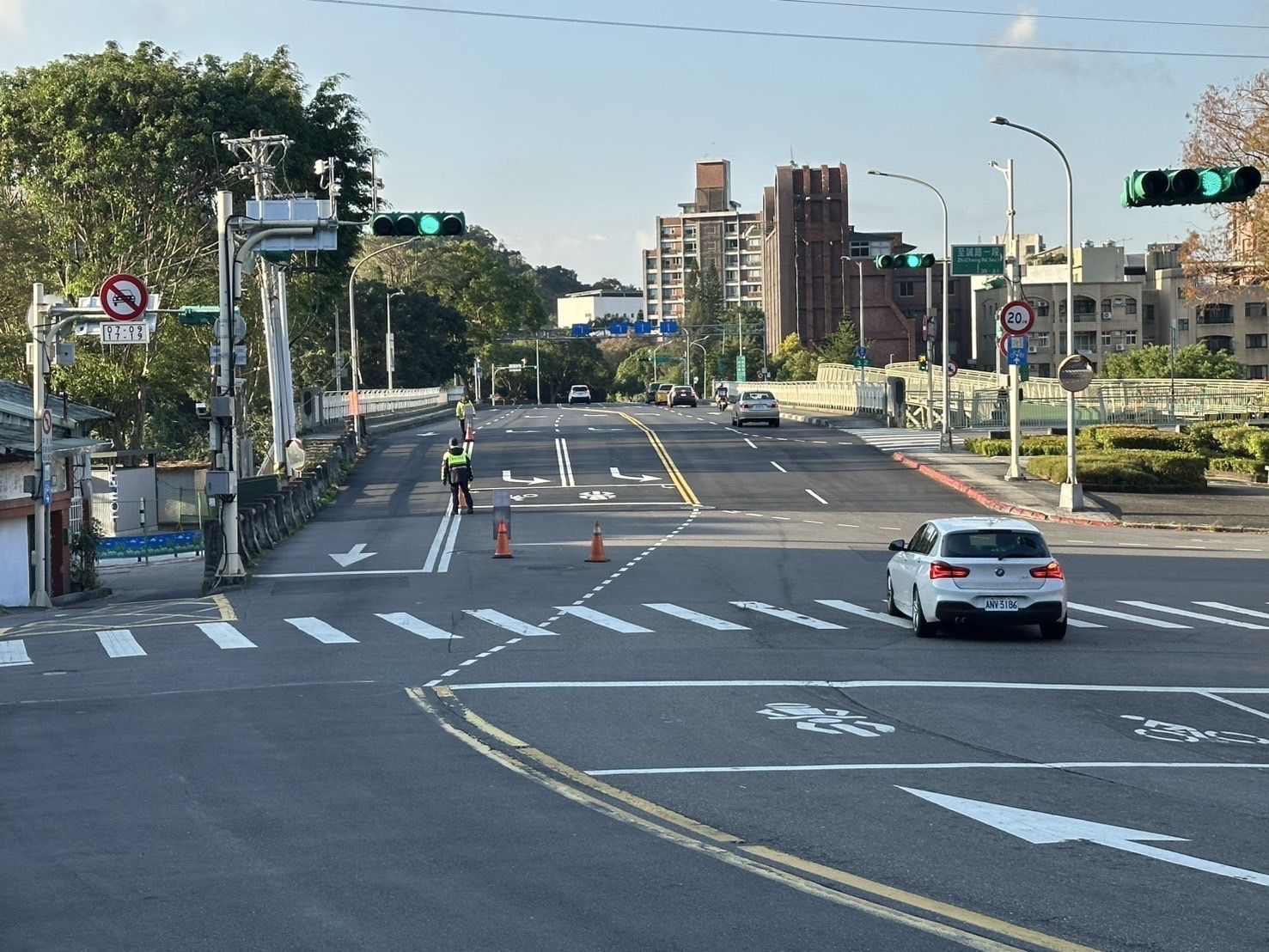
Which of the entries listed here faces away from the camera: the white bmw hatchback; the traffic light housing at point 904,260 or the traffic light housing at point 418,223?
the white bmw hatchback

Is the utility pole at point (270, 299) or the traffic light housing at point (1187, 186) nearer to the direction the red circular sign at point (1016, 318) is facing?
the traffic light housing

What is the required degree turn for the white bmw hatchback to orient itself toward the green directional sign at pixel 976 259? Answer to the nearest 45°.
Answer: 0° — it already faces it

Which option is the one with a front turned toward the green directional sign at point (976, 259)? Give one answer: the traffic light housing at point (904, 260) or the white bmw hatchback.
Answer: the white bmw hatchback

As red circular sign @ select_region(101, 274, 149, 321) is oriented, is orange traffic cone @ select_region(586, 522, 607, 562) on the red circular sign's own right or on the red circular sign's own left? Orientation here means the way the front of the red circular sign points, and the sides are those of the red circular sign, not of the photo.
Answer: on the red circular sign's own left

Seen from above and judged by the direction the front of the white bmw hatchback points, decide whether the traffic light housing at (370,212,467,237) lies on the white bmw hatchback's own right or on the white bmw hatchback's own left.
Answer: on the white bmw hatchback's own left

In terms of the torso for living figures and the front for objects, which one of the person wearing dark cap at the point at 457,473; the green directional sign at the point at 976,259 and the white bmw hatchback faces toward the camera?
the green directional sign

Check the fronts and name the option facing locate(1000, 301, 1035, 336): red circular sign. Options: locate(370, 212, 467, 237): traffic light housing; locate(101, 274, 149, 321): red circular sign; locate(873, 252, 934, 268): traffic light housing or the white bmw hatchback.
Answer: the white bmw hatchback

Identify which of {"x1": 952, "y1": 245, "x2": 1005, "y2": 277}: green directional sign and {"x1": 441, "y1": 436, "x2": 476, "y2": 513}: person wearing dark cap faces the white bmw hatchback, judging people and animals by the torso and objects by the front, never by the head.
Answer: the green directional sign

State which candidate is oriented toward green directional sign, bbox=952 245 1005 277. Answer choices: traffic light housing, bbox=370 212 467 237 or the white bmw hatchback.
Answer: the white bmw hatchback

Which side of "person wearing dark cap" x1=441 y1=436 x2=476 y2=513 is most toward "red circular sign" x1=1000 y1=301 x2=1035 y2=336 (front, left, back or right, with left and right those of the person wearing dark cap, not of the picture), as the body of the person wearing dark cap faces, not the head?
right

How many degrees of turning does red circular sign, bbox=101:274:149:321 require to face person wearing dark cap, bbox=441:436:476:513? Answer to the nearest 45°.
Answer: approximately 135° to its left

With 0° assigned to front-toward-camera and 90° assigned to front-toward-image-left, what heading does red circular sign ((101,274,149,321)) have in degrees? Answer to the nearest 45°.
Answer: approximately 0°

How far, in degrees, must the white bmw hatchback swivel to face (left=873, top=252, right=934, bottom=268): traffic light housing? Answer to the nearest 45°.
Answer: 0° — it already faces it

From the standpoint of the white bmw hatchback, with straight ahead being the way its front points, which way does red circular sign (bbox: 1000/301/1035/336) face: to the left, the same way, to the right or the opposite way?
the opposite way
